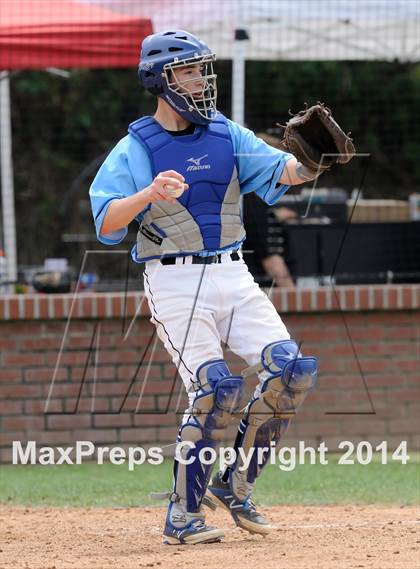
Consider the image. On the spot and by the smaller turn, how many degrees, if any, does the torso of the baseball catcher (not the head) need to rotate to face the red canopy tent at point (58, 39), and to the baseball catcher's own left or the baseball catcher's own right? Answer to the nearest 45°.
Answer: approximately 135° to the baseball catcher's own left

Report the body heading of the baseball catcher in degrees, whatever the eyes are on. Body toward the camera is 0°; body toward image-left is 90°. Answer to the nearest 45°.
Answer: approximately 315°

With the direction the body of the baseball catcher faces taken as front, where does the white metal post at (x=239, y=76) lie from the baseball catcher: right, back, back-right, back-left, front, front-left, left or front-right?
back-left
